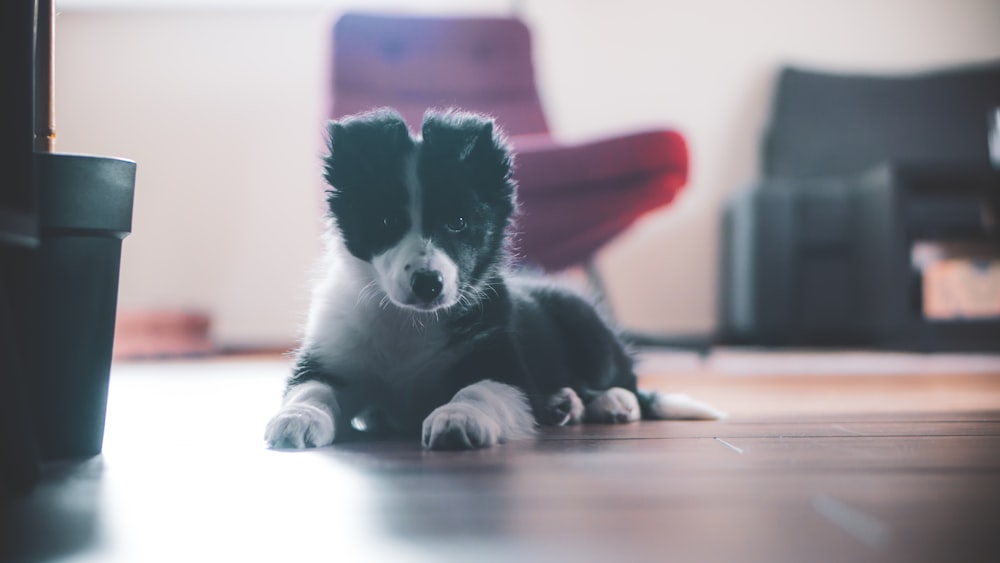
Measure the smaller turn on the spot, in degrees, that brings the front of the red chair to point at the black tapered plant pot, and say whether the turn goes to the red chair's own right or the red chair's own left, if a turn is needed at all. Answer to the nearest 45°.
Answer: approximately 45° to the red chair's own right

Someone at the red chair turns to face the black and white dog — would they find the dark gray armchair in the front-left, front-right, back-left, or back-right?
back-left

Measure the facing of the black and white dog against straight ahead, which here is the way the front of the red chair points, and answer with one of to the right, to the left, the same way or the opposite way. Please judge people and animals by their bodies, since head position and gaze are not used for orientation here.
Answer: to the right

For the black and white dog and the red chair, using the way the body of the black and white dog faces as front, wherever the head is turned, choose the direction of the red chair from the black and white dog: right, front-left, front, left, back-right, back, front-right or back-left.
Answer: back-right

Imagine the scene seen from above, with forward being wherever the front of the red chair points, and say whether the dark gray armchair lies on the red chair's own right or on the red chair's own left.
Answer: on the red chair's own left

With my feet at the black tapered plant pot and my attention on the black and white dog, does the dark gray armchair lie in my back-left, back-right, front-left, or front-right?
front-left

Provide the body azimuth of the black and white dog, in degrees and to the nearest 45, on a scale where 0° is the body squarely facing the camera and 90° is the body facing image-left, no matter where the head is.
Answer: approximately 45°

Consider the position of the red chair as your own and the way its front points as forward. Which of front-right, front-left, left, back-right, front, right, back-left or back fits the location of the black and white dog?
front-right

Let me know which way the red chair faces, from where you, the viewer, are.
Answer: facing the viewer and to the right of the viewer

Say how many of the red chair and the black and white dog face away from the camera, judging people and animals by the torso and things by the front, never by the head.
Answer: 0
